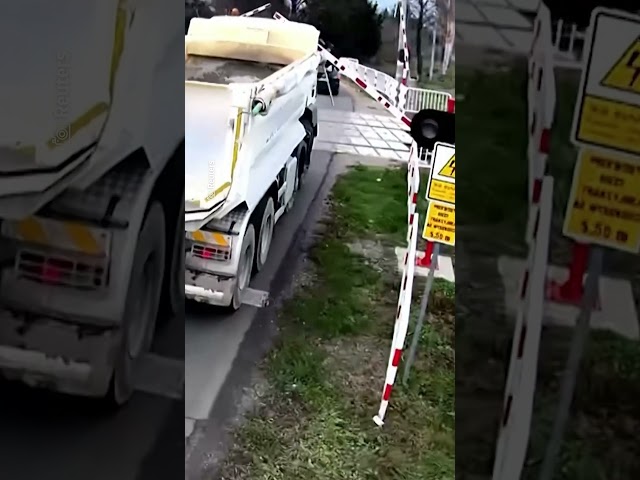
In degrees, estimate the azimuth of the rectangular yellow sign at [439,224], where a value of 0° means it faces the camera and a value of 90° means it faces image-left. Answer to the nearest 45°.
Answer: approximately 0°
